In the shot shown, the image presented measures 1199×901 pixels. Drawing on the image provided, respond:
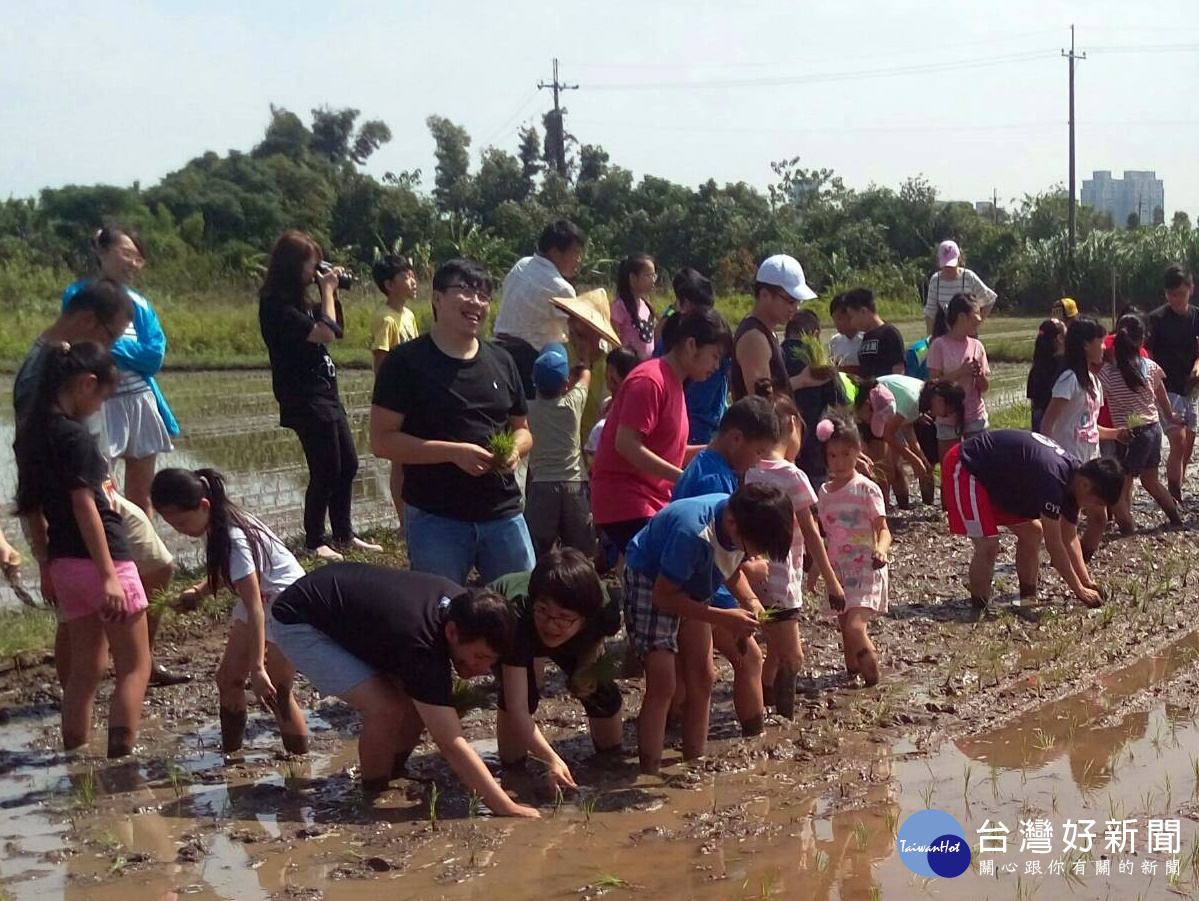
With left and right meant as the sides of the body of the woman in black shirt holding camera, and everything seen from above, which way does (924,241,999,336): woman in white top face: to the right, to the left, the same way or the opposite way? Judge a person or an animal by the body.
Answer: to the right

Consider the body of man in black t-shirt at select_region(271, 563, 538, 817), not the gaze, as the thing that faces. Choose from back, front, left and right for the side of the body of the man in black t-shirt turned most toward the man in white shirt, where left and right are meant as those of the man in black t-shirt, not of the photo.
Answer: left

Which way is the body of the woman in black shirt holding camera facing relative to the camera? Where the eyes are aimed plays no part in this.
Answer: to the viewer's right

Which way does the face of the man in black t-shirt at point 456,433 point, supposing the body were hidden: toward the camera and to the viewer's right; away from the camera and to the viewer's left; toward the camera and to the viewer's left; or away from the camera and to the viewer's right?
toward the camera and to the viewer's right

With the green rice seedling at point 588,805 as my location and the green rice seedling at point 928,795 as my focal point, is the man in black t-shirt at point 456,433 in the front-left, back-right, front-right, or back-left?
back-left

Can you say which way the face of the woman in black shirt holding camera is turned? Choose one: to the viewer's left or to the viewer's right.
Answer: to the viewer's right

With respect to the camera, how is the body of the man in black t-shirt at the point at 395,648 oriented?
to the viewer's right

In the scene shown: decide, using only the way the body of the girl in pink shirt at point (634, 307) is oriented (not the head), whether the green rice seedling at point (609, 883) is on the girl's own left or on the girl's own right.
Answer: on the girl's own right

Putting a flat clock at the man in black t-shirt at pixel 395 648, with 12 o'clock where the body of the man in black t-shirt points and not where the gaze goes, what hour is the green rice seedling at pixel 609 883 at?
The green rice seedling is roughly at 2 o'clock from the man in black t-shirt.
